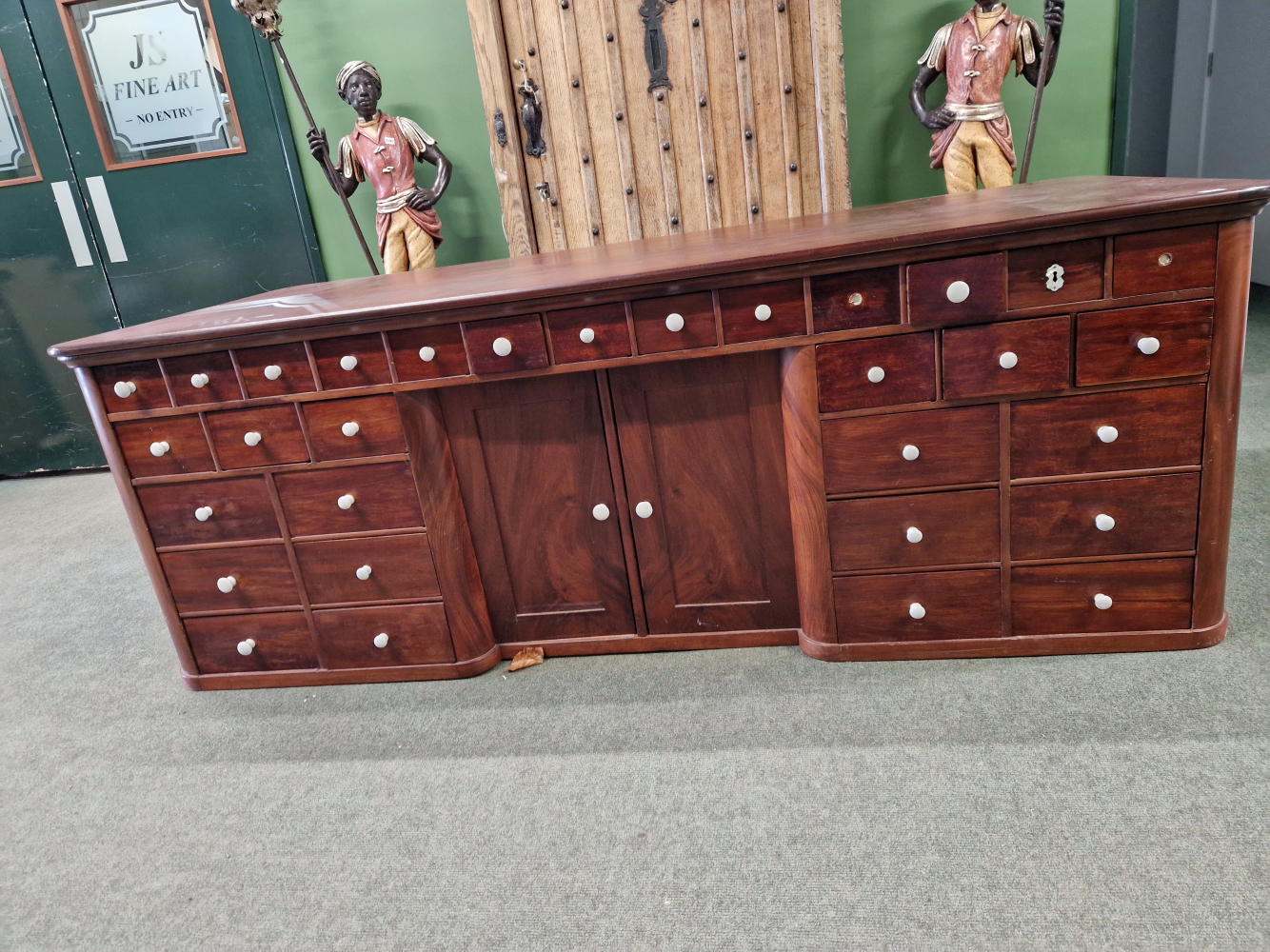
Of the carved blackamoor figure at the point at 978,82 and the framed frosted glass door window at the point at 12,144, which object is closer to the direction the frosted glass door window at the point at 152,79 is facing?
the carved blackamoor figure

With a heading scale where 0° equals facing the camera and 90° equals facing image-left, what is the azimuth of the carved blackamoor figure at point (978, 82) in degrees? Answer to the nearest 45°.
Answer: approximately 0°

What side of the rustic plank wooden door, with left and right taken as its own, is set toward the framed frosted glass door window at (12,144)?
right

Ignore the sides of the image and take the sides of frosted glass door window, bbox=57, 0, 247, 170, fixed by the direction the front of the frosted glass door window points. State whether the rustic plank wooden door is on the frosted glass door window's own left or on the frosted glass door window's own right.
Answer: on the frosted glass door window's own left

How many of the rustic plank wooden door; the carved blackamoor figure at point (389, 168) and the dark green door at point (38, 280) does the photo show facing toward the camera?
3

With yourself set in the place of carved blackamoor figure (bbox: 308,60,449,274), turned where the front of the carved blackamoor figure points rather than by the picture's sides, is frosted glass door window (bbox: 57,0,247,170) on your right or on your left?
on your right

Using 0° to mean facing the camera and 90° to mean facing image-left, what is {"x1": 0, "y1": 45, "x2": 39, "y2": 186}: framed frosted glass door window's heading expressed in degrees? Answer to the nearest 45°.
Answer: approximately 0°

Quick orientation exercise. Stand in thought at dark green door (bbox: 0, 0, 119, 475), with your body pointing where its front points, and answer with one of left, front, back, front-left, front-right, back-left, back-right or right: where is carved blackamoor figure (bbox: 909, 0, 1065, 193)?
front-left

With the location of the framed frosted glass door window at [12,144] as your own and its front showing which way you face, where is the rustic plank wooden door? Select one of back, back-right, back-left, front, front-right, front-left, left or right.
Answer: front-left

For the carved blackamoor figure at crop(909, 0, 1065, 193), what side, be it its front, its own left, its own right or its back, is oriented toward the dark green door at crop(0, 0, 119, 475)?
right
